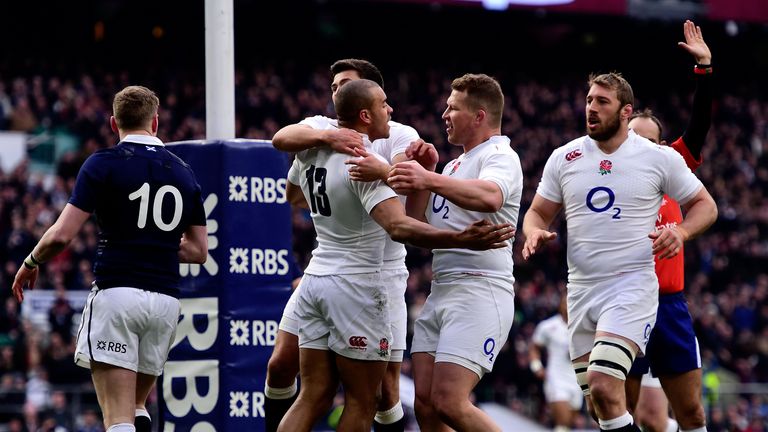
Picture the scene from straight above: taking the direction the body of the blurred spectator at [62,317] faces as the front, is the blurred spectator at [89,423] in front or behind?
in front

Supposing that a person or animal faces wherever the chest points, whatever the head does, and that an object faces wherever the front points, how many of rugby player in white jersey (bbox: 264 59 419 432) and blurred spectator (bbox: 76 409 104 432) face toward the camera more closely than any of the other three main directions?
2

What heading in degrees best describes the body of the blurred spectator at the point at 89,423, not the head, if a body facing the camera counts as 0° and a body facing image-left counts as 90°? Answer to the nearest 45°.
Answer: approximately 0°

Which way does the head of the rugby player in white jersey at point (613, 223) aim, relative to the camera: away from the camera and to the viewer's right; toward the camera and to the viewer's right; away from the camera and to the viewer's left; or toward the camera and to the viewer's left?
toward the camera and to the viewer's left

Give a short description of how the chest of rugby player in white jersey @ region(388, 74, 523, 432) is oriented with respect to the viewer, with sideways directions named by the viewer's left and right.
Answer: facing the viewer and to the left of the viewer

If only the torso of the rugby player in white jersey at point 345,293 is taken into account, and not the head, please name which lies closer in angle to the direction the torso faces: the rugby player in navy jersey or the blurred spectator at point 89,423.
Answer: the blurred spectator

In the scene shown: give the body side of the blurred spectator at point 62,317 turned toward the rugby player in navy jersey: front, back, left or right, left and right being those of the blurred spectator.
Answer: front

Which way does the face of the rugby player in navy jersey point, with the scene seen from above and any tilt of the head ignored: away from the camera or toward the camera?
away from the camera
